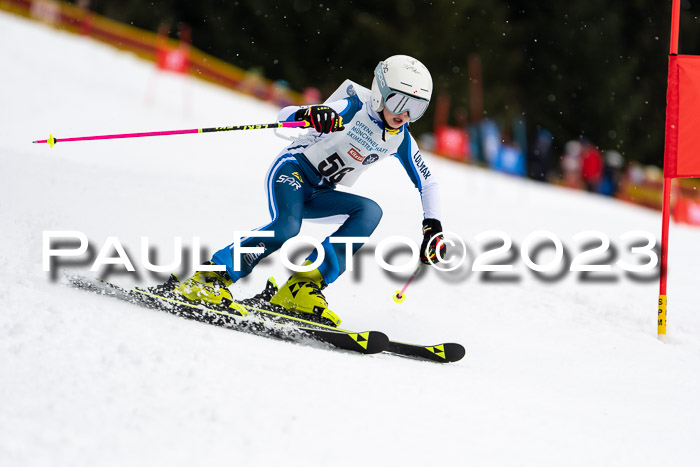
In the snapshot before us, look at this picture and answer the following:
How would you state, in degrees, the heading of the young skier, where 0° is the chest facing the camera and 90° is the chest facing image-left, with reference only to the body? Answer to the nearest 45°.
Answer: approximately 315°

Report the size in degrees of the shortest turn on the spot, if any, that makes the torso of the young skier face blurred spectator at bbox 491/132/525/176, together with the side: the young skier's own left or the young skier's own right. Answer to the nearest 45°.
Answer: approximately 135° to the young skier's own left

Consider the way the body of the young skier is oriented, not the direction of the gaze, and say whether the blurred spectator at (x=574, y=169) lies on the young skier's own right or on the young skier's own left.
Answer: on the young skier's own left

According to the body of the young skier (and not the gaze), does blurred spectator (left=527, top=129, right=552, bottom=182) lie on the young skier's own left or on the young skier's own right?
on the young skier's own left

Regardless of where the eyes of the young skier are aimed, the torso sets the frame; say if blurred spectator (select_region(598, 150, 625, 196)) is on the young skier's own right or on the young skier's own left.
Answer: on the young skier's own left

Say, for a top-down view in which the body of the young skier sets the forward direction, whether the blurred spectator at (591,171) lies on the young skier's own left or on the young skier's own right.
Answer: on the young skier's own left

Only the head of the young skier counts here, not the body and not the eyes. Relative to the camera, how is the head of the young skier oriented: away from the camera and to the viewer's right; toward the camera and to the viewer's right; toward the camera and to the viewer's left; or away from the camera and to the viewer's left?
toward the camera and to the viewer's right
